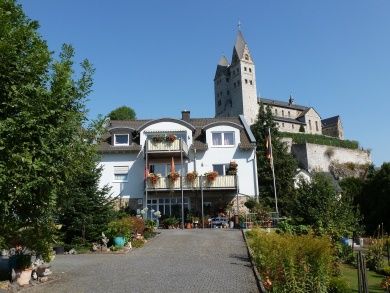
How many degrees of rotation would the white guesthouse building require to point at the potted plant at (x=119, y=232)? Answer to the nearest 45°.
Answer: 0° — it already faces it

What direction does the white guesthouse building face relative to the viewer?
toward the camera

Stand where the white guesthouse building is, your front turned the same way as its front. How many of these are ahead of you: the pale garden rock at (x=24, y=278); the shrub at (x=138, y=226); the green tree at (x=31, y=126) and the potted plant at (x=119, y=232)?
4

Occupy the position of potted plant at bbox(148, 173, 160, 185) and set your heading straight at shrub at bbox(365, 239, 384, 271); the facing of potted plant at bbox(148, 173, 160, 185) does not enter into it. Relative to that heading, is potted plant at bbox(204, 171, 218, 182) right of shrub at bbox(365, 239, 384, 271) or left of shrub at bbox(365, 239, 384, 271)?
left

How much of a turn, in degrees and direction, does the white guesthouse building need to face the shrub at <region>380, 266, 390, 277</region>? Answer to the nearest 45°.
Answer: approximately 45° to its left

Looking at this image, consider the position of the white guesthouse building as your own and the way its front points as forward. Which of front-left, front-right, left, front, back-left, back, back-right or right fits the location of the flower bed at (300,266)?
front

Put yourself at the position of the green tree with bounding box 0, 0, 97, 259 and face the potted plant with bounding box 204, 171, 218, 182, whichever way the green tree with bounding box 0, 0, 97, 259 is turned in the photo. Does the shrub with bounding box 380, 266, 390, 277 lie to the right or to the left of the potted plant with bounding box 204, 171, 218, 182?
right

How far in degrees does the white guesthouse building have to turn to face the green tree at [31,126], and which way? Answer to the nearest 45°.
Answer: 0° — it already faces it

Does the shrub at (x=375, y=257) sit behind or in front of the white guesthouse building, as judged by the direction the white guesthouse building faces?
in front

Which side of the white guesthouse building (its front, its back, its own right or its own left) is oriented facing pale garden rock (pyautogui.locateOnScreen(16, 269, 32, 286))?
front

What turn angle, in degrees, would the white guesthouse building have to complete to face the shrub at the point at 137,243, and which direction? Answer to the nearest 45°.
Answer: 0° — it already faces it

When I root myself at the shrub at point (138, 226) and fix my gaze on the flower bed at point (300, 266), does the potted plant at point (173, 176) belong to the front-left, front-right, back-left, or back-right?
back-left

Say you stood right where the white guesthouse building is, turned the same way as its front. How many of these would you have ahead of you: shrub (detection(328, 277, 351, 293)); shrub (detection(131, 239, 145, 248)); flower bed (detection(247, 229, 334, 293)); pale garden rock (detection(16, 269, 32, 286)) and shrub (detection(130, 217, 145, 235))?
5
